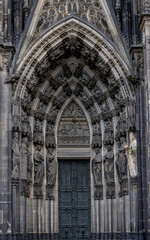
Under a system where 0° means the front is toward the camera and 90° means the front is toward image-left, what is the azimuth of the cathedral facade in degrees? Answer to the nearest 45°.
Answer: approximately 0°
